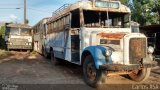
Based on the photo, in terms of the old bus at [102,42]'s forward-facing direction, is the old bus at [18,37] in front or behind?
behind

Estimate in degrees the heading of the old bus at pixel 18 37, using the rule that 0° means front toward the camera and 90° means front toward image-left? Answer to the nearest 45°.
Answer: approximately 0°

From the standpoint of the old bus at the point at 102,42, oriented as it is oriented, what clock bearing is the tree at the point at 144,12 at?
The tree is roughly at 8 o'clock from the old bus.

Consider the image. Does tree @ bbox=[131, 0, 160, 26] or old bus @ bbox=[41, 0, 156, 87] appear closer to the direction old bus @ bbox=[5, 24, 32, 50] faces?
the old bus

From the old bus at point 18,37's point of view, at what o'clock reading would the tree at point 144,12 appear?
The tree is roughly at 9 o'clock from the old bus.

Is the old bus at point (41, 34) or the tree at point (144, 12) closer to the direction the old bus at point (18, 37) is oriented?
the old bus
